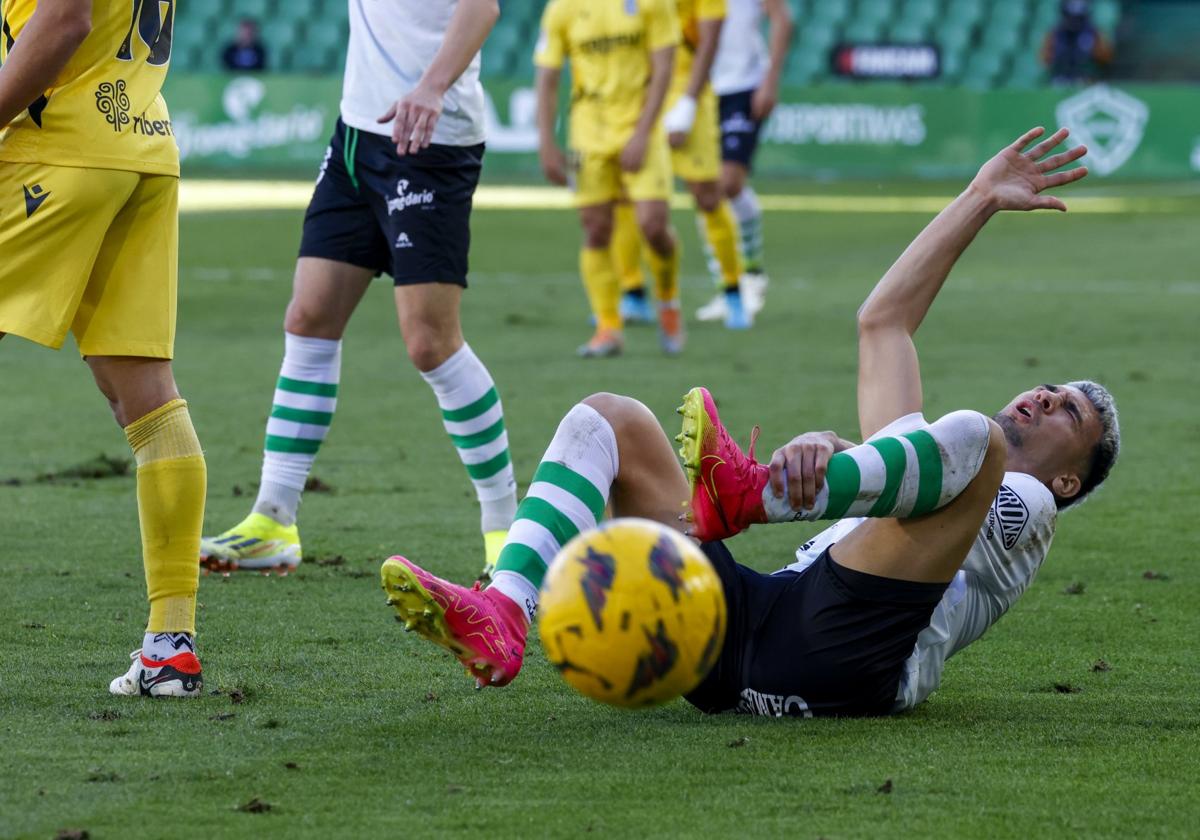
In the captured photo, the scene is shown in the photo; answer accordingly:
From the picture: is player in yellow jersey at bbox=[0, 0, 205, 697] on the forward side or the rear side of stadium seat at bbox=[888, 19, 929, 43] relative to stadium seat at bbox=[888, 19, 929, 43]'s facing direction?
on the forward side

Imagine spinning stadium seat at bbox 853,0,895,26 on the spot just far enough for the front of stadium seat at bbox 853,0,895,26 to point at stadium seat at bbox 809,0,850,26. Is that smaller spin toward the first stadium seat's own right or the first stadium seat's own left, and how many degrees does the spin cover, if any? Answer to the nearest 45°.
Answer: approximately 90° to the first stadium seat's own right

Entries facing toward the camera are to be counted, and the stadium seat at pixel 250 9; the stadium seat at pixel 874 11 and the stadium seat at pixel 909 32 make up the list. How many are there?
3

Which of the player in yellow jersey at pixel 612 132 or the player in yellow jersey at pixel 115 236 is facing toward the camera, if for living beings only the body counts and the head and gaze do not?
the player in yellow jersey at pixel 612 132

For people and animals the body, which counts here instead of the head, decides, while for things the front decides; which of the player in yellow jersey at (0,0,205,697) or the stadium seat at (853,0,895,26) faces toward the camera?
the stadium seat

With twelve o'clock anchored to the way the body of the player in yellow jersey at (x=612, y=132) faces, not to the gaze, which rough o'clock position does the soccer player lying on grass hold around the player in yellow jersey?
The soccer player lying on grass is roughly at 12 o'clock from the player in yellow jersey.

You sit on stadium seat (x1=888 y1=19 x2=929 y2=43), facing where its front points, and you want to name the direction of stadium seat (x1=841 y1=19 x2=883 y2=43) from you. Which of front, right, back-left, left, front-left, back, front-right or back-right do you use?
right

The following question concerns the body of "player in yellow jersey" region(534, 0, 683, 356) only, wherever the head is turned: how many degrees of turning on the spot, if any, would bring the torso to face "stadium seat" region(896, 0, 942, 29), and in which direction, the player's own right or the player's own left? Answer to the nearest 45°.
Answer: approximately 180°

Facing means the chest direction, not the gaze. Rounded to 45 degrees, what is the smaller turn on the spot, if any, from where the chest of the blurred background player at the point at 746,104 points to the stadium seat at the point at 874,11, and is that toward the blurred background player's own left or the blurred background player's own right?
approximately 135° to the blurred background player's own right

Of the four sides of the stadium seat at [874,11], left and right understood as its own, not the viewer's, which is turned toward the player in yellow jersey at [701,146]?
front

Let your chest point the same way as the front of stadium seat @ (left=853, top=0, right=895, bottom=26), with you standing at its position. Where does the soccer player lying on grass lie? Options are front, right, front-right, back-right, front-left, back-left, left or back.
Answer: front

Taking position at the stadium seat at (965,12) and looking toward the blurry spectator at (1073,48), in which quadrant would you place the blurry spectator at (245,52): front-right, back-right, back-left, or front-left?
back-right

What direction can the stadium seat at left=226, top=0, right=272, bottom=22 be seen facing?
toward the camera

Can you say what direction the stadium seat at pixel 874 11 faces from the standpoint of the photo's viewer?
facing the viewer

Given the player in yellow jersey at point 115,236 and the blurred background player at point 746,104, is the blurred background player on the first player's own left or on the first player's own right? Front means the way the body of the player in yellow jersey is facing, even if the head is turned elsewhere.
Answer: on the first player's own right

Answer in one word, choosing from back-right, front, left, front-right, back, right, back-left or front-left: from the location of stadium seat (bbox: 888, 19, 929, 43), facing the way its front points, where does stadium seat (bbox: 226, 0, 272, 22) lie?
right

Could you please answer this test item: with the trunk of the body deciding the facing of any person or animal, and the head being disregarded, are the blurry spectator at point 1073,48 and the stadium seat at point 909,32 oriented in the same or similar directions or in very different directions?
same or similar directions

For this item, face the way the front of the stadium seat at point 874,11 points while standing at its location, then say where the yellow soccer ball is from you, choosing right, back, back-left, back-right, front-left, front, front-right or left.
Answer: front

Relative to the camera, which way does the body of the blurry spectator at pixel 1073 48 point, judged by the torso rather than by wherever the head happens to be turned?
toward the camera

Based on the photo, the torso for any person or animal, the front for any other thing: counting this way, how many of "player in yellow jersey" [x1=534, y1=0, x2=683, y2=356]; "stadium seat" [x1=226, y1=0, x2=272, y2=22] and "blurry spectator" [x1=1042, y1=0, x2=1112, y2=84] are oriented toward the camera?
3

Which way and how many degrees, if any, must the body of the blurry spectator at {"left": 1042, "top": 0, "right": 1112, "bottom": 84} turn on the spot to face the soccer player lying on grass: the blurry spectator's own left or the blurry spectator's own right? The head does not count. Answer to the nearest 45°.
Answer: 0° — they already face them

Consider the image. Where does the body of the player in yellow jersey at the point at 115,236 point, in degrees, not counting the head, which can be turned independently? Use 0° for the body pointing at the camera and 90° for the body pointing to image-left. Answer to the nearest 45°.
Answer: approximately 135°

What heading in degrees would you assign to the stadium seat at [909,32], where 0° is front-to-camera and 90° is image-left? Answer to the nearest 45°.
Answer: approximately 0°

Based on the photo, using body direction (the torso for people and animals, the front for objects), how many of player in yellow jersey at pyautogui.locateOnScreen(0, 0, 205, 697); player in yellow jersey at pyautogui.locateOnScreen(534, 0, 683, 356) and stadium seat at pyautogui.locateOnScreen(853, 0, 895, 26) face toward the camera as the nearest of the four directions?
2
